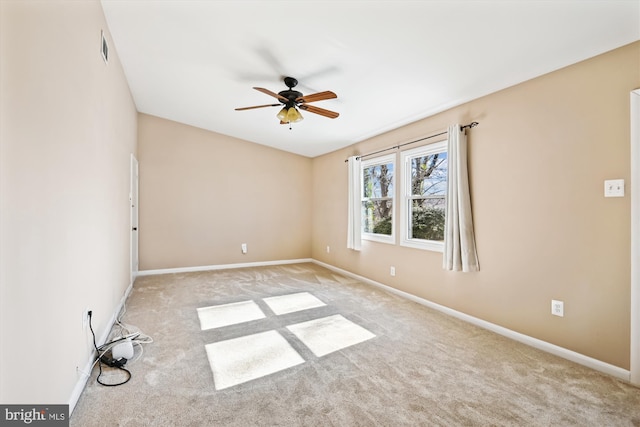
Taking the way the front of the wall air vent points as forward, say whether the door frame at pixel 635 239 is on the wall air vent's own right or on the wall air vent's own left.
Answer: on the wall air vent's own right

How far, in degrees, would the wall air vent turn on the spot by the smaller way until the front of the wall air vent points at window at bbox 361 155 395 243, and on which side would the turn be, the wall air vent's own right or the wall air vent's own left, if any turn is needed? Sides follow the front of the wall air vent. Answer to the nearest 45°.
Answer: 0° — it already faces it

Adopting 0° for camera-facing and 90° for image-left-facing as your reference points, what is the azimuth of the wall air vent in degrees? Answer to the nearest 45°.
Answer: approximately 270°

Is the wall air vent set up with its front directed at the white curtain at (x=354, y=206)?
yes
